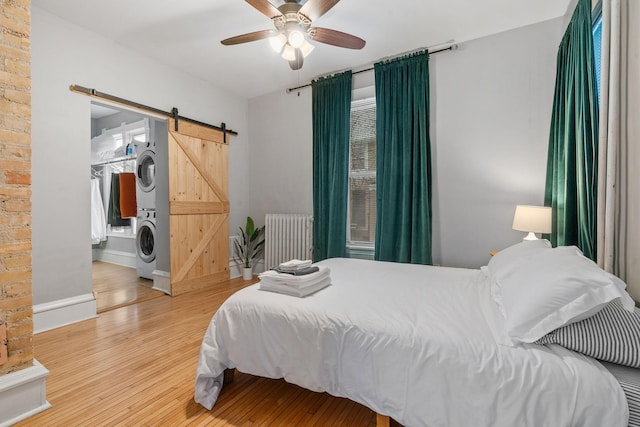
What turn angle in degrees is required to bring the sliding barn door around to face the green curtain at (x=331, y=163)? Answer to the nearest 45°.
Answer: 0° — it already faces it

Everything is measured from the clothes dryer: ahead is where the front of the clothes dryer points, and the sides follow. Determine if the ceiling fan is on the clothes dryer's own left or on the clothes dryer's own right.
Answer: on the clothes dryer's own left

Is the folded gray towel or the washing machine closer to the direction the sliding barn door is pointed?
the folded gray towel

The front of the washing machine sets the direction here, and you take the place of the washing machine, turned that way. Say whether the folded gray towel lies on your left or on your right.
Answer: on your left

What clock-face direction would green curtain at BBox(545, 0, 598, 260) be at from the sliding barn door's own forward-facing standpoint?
The green curtain is roughly at 12 o'clock from the sliding barn door.

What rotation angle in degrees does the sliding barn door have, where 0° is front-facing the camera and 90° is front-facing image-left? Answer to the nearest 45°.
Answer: approximately 315°

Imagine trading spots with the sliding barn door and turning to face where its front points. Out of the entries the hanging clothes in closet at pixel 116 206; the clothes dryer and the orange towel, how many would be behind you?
3

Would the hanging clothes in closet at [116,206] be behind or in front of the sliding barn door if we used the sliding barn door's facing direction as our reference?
behind
